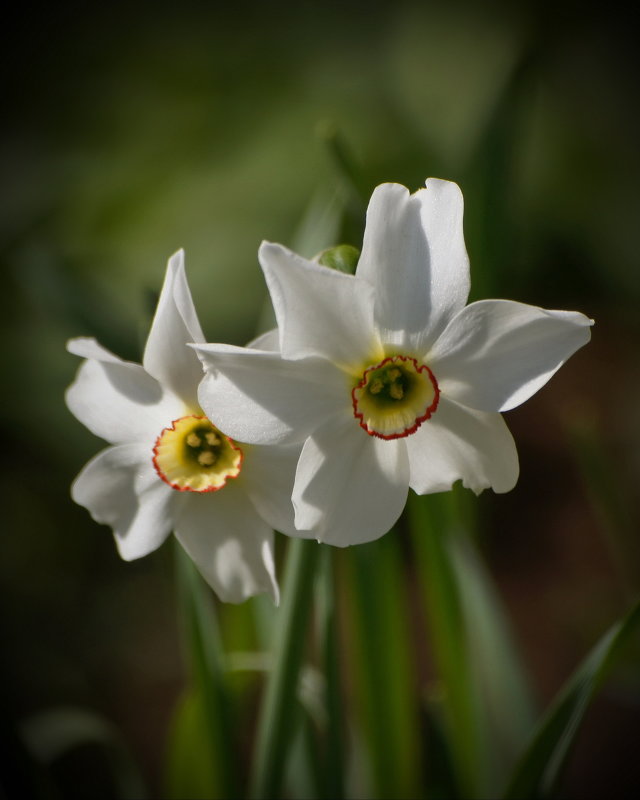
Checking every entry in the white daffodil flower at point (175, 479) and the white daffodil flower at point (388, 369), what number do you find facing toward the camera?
2

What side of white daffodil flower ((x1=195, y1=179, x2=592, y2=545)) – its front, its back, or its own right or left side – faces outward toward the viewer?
front

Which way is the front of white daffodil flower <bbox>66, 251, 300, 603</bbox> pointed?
toward the camera
